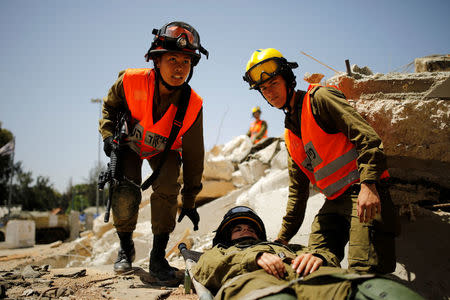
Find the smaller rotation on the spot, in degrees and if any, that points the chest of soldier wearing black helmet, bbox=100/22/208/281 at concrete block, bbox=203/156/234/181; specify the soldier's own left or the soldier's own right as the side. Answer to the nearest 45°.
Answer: approximately 135° to the soldier's own left

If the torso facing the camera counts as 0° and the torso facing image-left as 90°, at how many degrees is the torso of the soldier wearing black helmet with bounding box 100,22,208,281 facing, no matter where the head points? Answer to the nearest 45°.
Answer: approximately 315°

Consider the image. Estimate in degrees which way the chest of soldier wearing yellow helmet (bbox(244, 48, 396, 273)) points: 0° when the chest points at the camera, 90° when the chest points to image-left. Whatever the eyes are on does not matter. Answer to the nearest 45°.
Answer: approximately 45°

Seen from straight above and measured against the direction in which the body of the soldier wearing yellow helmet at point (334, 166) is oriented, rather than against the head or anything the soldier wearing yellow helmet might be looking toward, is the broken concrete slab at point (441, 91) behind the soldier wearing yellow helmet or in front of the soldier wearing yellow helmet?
behind

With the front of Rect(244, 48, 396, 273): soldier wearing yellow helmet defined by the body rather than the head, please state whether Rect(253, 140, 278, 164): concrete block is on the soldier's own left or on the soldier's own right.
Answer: on the soldier's own right

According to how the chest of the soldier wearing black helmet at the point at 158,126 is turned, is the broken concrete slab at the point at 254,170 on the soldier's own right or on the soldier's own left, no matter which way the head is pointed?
on the soldier's own left

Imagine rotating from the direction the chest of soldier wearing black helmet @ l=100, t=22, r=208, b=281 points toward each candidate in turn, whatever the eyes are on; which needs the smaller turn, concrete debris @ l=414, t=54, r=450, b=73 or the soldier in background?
the concrete debris
